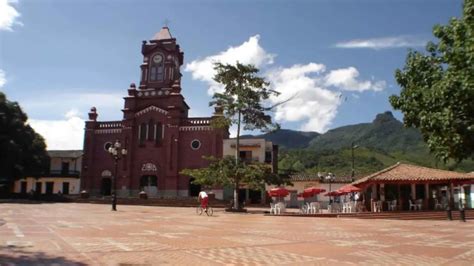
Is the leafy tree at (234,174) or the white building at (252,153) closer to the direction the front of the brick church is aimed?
the leafy tree

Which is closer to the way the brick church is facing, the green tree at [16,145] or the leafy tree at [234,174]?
the leafy tree

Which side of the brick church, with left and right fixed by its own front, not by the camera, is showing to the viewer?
front

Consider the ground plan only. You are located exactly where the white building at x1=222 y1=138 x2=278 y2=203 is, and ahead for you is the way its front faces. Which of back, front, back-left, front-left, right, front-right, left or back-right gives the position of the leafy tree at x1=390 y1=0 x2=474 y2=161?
front

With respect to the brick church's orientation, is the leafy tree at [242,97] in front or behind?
in front

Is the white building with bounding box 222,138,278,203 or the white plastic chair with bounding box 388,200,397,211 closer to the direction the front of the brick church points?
the white plastic chair

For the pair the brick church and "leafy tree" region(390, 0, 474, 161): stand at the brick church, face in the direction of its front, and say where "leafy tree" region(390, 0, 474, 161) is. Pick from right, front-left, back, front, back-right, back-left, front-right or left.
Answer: front

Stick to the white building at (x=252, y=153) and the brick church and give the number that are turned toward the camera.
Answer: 2

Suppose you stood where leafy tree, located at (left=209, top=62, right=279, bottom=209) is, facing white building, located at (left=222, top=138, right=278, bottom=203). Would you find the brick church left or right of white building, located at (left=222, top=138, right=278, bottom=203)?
left

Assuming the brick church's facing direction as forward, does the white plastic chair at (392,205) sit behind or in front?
in front

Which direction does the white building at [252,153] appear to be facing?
toward the camera

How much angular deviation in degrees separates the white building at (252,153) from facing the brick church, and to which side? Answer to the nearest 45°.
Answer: approximately 90° to its right

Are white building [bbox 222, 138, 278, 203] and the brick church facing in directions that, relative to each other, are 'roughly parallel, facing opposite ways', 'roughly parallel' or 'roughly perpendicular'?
roughly parallel
